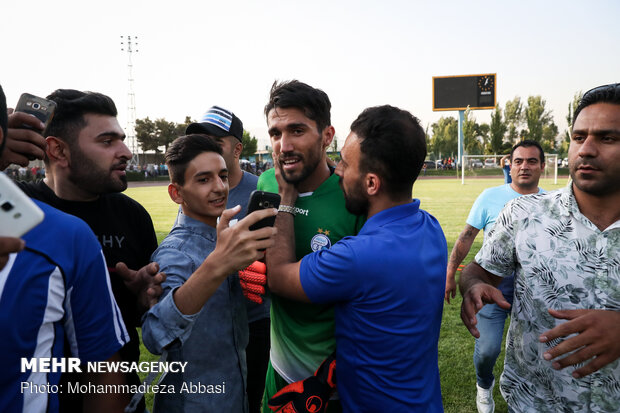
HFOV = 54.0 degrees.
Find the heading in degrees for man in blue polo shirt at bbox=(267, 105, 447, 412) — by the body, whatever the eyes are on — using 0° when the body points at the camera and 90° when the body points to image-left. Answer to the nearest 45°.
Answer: approximately 135°

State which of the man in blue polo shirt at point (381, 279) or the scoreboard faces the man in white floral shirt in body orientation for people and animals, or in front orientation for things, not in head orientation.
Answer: the scoreboard

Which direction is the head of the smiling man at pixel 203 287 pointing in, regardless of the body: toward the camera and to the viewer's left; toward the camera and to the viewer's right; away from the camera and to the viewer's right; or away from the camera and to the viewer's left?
toward the camera and to the viewer's right

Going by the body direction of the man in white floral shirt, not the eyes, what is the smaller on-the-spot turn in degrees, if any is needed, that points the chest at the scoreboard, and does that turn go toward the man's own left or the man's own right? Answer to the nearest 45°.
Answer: approximately 180°

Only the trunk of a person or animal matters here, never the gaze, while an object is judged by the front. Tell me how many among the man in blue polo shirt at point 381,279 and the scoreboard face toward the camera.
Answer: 1

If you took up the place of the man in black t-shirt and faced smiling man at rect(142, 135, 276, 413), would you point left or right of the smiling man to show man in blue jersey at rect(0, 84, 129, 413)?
right

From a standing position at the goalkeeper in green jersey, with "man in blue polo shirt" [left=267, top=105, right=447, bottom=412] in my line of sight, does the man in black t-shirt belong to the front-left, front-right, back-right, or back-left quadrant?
back-right

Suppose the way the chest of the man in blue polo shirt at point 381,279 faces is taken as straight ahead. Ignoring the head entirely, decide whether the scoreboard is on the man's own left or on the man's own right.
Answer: on the man's own right

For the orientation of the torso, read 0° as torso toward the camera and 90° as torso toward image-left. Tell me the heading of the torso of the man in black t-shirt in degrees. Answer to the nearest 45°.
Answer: approximately 315°
